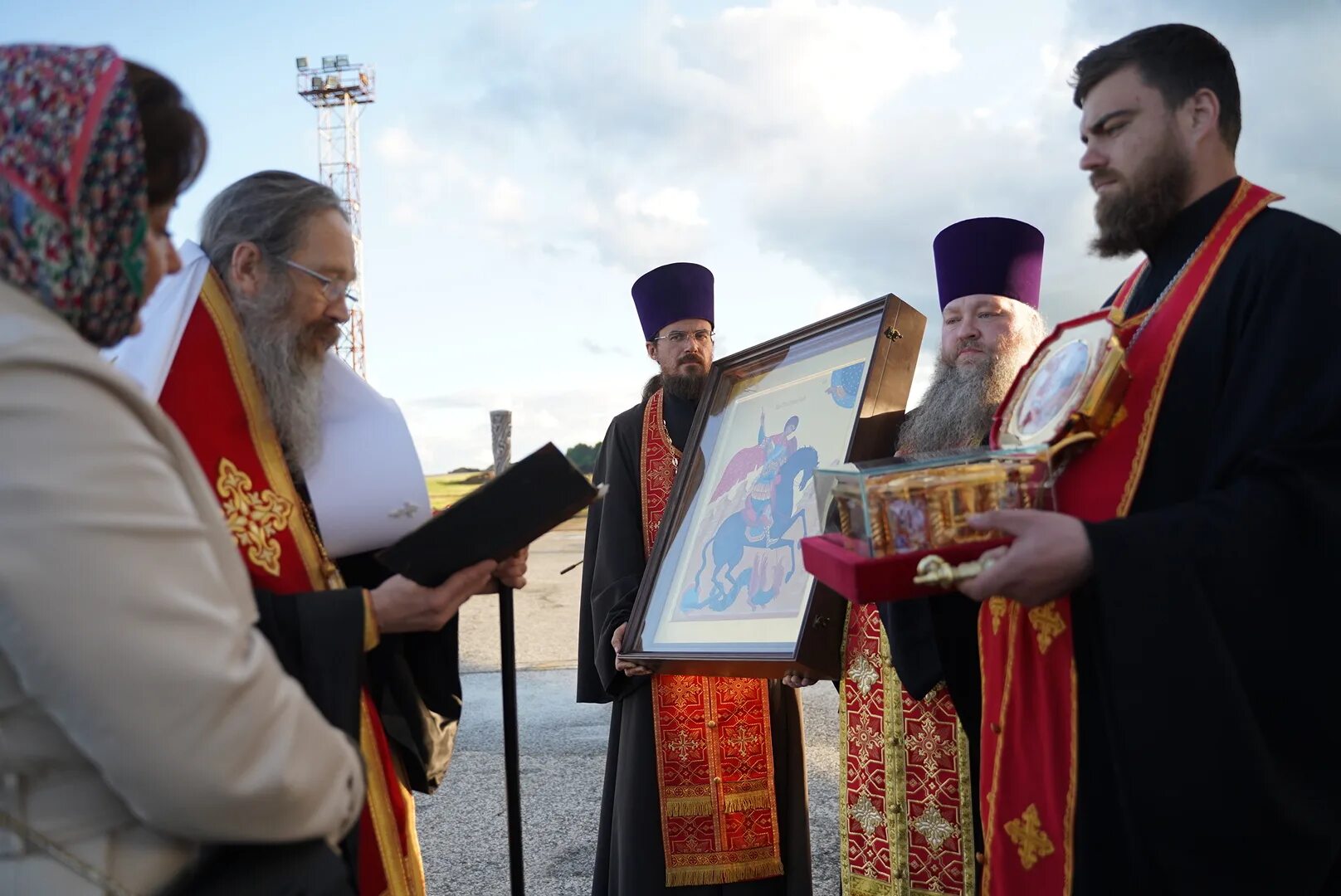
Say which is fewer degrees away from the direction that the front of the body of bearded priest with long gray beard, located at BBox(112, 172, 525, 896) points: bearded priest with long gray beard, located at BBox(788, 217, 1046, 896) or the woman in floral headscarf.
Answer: the bearded priest with long gray beard

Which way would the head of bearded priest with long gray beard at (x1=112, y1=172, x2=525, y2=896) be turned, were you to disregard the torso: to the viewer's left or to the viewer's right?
to the viewer's right

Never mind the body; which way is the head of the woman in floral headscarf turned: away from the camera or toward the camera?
away from the camera

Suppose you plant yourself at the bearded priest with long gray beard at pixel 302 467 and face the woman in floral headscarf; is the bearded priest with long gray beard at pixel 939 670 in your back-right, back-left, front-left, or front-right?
back-left

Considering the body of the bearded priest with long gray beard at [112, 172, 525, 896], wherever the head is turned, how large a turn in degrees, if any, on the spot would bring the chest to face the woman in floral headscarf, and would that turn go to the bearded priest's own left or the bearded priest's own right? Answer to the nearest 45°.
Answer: approximately 90° to the bearded priest's own right

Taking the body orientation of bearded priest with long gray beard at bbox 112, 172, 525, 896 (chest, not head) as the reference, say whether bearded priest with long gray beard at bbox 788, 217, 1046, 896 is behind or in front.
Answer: in front

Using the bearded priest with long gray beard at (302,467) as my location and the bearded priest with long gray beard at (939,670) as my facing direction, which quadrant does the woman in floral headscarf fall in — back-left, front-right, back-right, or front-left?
back-right

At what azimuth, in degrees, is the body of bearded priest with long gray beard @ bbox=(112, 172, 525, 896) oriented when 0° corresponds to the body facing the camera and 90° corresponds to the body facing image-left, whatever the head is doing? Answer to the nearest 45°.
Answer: approximately 270°
